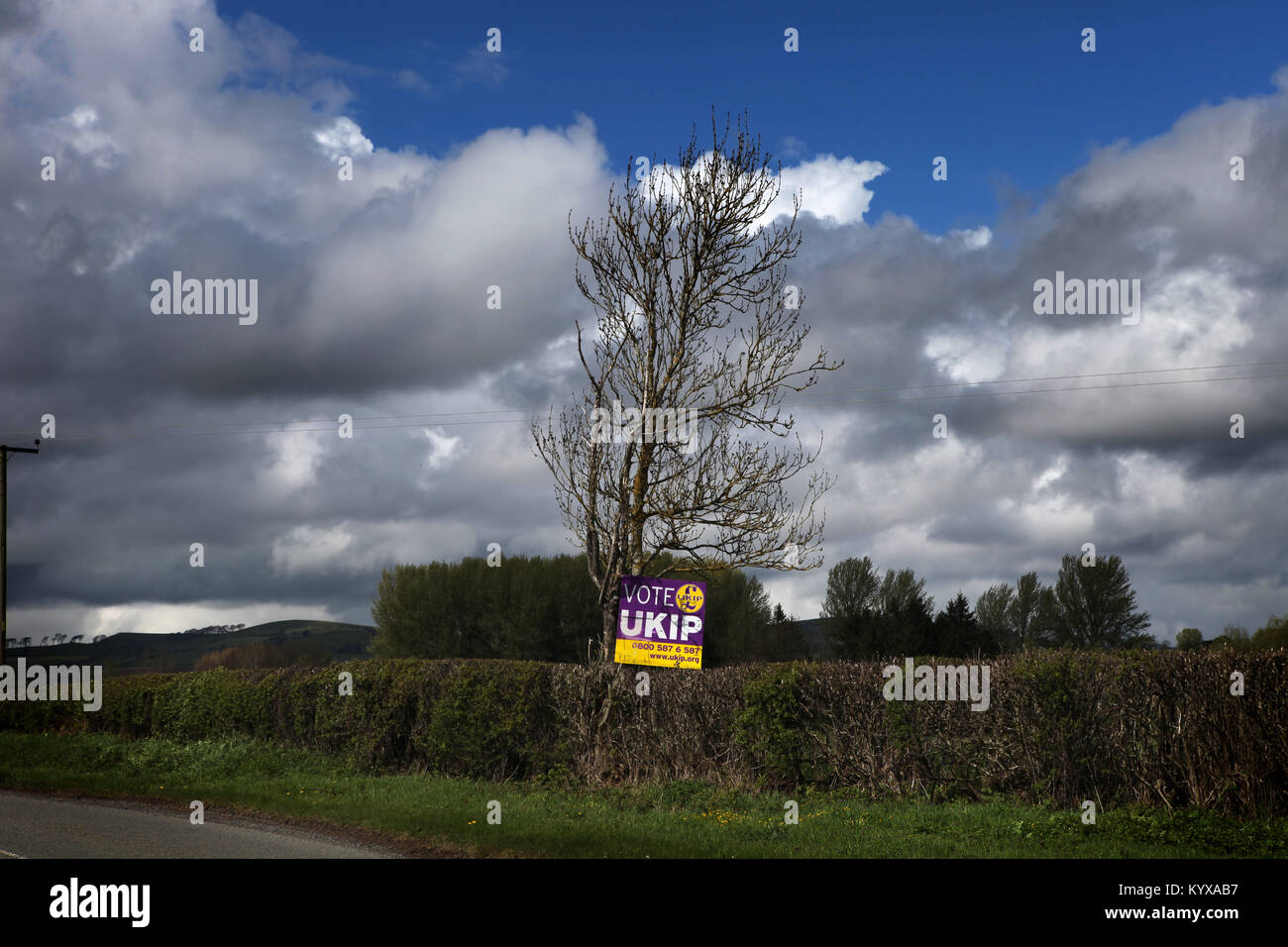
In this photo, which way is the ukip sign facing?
toward the camera
